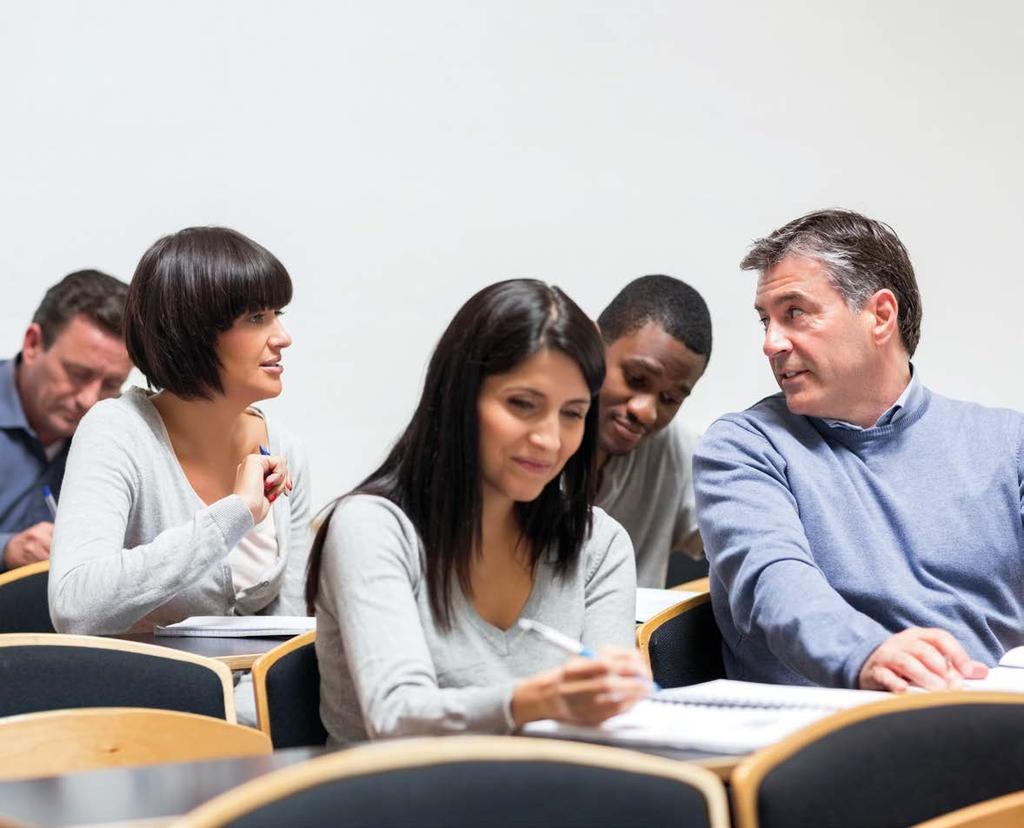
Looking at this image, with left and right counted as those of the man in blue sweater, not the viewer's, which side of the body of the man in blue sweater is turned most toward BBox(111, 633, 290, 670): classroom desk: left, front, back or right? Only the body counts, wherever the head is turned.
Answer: right

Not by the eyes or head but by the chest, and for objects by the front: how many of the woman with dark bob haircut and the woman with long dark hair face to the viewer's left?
0

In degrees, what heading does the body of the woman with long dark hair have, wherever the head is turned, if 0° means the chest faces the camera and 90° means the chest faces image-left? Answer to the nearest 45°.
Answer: approximately 315°

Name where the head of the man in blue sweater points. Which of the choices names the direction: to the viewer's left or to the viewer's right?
to the viewer's left

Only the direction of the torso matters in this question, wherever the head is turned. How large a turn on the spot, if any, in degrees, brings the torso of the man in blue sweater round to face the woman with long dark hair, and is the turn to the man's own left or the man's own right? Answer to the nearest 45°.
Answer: approximately 45° to the man's own right

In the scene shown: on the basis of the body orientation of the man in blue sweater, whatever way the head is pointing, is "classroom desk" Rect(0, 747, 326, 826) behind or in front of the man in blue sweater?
in front

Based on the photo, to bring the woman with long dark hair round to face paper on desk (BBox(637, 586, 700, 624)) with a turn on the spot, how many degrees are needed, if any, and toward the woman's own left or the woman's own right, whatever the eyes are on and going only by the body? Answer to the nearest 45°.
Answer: approximately 135° to the woman's own left

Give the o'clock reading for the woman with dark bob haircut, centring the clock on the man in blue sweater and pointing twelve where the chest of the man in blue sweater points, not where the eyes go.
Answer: The woman with dark bob haircut is roughly at 3 o'clock from the man in blue sweater.

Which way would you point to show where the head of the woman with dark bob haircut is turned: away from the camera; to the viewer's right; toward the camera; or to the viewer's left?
to the viewer's right

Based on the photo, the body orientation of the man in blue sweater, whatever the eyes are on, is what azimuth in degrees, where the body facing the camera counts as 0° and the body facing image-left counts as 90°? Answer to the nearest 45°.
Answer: approximately 0°
